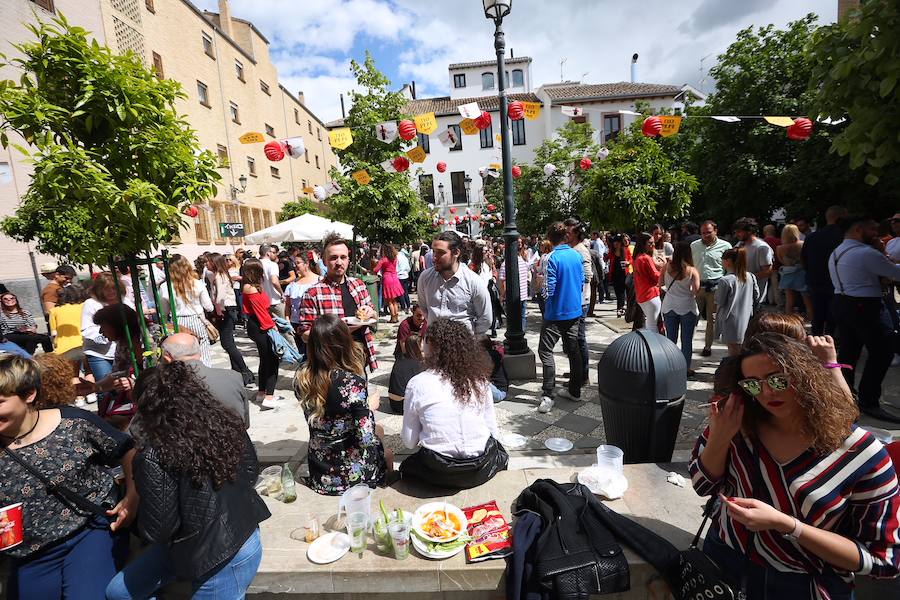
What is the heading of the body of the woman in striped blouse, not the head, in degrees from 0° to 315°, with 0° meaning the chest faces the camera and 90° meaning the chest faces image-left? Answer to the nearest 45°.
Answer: approximately 45°

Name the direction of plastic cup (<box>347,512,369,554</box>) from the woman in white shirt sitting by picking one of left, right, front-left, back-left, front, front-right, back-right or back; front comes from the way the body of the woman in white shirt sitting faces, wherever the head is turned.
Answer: back-left

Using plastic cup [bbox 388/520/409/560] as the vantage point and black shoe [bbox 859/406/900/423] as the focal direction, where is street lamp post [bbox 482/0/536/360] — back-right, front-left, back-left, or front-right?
front-left

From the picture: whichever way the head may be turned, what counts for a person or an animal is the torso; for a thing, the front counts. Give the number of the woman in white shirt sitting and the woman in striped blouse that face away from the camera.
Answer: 1

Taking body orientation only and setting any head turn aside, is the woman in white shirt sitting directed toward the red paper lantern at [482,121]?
yes

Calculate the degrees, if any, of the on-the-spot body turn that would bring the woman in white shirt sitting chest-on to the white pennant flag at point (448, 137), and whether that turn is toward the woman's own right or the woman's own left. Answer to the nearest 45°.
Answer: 0° — they already face it

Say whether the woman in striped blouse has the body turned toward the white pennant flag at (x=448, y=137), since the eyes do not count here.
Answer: no

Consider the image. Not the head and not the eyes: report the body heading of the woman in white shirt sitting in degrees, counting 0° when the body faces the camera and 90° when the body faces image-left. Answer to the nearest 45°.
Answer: approximately 180°

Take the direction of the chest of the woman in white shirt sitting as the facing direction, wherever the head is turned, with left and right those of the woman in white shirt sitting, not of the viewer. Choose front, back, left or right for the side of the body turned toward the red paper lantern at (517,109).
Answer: front

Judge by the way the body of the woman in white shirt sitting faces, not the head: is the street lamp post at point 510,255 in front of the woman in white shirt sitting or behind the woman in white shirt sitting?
in front

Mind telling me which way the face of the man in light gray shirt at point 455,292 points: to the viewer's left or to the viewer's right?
to the viewer's left

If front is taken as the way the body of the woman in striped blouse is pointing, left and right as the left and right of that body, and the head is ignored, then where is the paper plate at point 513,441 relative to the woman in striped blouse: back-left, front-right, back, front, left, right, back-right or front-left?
right

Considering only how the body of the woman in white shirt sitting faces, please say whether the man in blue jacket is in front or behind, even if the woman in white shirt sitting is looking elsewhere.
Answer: in front

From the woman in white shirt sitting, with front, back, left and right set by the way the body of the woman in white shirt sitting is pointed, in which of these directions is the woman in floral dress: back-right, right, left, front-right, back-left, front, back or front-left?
left

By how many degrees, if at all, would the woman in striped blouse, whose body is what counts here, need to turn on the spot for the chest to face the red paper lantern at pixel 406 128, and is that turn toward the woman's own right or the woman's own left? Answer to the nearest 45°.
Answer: approximately 90° to the woman's own right

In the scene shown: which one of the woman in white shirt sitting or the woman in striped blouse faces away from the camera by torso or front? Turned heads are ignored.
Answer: the woman in white shirt sitting
